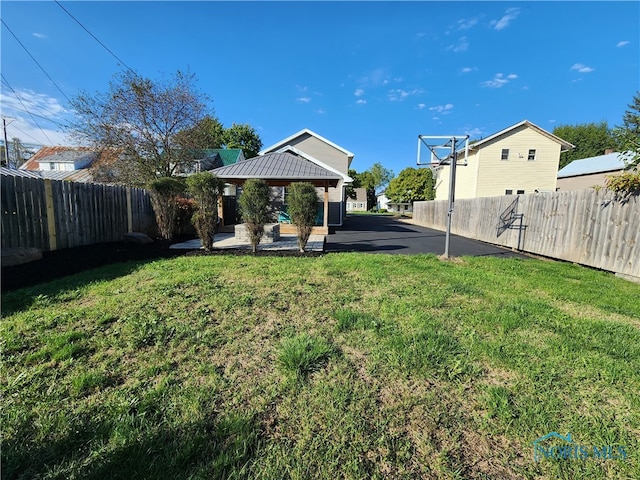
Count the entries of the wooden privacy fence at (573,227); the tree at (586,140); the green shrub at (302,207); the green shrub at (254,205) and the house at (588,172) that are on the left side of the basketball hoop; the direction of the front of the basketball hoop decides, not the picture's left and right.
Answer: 2

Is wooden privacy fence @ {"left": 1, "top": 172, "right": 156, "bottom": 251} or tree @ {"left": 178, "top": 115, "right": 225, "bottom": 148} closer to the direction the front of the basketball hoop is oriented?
the tree

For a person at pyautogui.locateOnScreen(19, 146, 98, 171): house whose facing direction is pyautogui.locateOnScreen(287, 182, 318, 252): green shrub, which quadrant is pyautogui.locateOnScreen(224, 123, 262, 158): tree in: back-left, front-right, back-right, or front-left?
front-left

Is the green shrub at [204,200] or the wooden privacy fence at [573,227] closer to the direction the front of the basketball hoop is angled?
the green shrub

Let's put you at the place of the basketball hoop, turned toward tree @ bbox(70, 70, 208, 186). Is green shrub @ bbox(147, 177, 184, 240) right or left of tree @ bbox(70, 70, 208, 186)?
left

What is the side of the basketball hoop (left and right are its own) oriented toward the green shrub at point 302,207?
left

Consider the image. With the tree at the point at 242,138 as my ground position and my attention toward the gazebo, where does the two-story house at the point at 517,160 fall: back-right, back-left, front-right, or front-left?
front-left

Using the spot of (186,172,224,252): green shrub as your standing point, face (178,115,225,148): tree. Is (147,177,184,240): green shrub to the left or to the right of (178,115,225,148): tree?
left

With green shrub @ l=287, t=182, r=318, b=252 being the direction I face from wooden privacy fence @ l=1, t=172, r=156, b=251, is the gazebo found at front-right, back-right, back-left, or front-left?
front-left

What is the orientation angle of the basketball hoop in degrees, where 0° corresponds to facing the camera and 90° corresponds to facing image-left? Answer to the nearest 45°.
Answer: approximately 135°

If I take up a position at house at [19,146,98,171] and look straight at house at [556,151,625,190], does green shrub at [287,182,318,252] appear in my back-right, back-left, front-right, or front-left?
front-right

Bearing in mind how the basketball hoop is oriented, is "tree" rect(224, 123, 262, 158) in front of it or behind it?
in front
